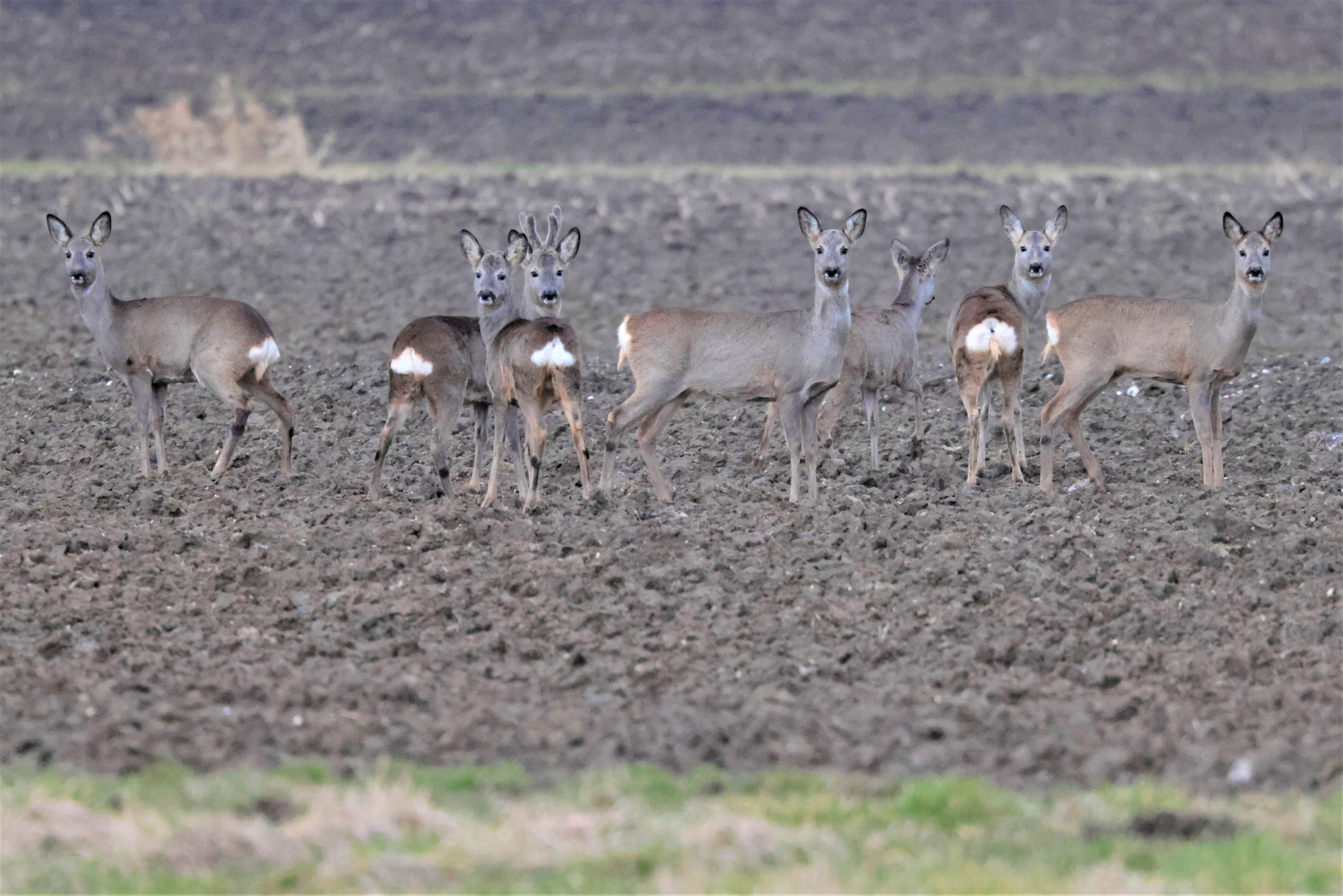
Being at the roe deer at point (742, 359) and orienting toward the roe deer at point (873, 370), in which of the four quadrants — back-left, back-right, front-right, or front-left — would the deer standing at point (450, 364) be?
back-left

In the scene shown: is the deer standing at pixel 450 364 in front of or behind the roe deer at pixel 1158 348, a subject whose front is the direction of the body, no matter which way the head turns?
behind

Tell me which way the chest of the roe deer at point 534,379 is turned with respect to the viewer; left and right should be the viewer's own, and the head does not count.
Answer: facing away from the viewer and to the left of the viewer

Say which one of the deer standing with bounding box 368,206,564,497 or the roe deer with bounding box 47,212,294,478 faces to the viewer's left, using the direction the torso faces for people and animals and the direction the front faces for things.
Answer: the roe deer

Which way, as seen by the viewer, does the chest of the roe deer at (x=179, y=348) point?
to the viewer's left

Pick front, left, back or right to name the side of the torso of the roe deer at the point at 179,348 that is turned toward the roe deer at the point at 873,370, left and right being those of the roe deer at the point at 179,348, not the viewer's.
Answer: back

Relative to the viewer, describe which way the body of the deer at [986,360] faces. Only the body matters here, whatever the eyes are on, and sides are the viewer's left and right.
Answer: facing away from the viewer

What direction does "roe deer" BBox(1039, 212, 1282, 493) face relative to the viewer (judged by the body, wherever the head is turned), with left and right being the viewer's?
facing to the right of the viewer

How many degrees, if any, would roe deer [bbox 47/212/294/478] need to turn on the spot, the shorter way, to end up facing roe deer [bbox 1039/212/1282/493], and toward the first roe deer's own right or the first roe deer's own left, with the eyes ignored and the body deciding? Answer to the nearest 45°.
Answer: approximately 135° to the first roe deer's own left

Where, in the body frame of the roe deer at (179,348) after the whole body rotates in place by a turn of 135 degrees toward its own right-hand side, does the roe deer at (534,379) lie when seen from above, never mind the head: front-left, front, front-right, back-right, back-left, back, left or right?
right

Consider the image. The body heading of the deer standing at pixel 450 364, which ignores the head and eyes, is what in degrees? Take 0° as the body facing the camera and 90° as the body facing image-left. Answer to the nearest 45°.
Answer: approximately 225°

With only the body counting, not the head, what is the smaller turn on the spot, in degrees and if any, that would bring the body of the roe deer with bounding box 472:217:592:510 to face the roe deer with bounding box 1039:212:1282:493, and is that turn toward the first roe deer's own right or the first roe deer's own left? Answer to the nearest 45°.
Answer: approximately 135° to the first roe deer's own right
